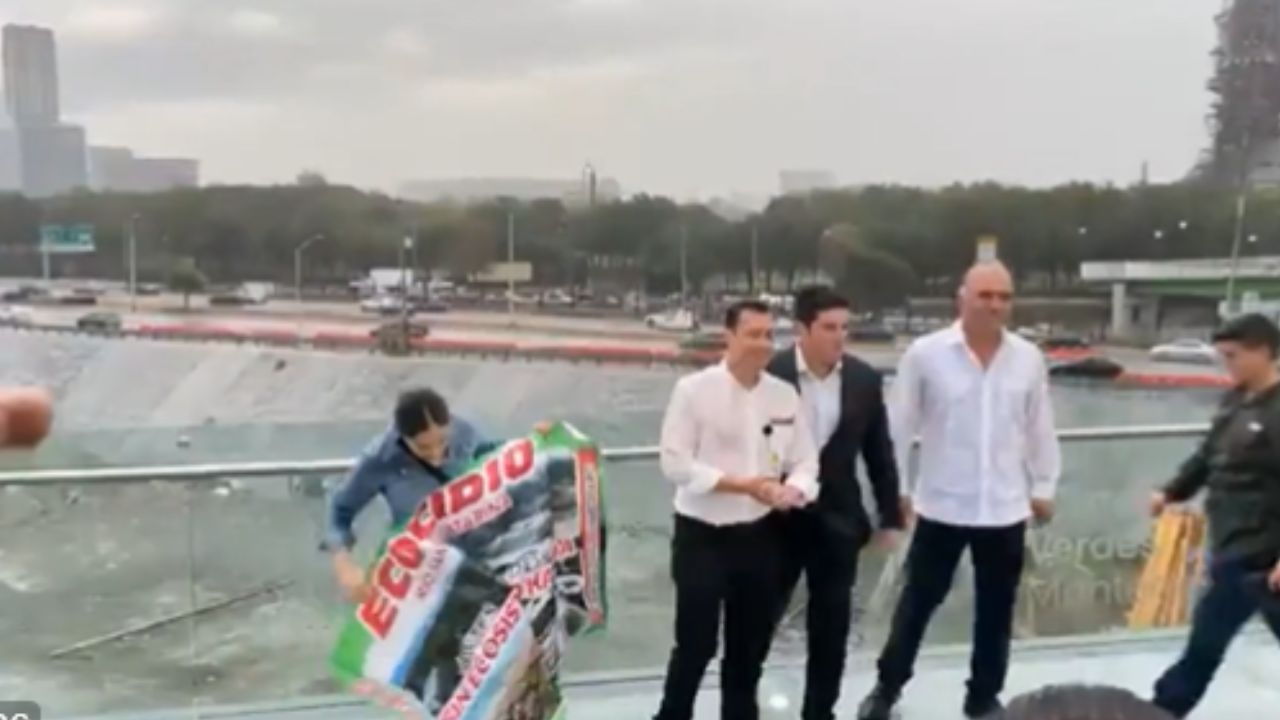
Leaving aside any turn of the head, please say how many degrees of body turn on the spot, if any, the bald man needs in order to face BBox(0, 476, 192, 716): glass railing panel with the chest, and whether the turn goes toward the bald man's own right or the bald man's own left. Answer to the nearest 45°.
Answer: approximately 90° to the bald man's own right

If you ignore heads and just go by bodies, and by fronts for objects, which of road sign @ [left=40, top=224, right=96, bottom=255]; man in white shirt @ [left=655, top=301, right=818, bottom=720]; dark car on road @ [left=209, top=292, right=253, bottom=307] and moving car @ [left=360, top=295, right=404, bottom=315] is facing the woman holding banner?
the road sign

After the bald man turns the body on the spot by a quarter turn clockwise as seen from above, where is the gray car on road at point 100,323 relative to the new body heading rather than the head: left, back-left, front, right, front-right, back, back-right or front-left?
front-right

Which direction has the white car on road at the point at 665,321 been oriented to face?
to the viewer's left
